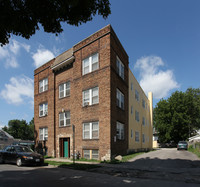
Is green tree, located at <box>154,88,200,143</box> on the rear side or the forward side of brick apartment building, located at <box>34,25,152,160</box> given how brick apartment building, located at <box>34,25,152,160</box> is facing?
on the rear side

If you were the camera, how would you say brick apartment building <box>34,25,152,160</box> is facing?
facing the viewer and to the left of the viewer

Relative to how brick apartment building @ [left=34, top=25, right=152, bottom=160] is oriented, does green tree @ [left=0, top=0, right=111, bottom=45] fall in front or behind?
in front
